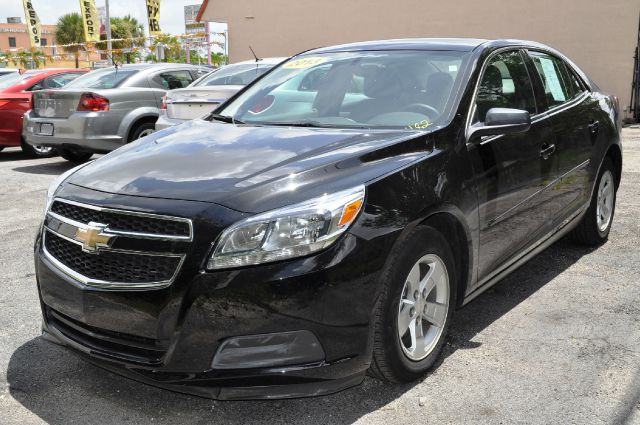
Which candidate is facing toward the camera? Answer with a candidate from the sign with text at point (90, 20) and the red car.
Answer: the sign with text

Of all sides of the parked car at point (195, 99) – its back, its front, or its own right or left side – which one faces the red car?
left

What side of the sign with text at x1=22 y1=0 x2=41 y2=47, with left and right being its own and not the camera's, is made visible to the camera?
front

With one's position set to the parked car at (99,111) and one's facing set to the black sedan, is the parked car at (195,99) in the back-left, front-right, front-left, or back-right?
front-left

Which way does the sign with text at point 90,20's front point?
toward the camera

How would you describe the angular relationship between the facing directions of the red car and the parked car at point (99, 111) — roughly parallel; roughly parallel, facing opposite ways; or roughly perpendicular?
roughly parallel

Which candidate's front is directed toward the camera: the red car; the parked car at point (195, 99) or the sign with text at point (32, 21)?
the sign with text

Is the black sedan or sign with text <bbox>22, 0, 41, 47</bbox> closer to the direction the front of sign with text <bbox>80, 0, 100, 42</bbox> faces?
the black sedan

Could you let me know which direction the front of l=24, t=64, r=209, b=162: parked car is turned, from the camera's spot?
facing away from the viewer and to the right of the viewer

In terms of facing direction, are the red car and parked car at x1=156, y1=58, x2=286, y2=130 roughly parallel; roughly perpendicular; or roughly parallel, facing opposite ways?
roughly parallel

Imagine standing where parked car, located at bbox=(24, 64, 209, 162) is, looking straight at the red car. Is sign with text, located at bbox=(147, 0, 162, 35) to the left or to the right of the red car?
right

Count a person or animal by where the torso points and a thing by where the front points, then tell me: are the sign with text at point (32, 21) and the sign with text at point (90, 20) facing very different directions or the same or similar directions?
same or similar directions

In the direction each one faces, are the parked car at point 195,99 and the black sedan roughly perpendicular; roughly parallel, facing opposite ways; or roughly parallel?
roughly parallel, facing opposite ways

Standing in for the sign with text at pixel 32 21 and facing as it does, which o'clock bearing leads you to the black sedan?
The black sedan is roughly at 12 o'clock from the sign with text.

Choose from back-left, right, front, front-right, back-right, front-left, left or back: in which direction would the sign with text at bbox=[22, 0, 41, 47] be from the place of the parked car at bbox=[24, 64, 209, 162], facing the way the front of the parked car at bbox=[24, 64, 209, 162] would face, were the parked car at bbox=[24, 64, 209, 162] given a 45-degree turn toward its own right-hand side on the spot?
left

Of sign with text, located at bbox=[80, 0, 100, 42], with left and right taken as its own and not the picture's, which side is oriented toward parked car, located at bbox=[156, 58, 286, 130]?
front
